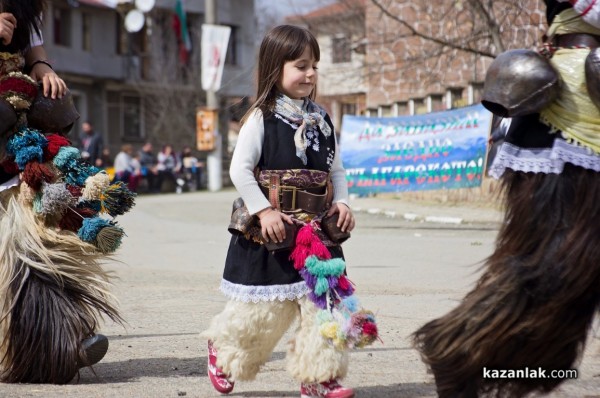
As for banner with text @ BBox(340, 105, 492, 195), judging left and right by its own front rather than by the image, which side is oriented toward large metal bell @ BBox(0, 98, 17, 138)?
front

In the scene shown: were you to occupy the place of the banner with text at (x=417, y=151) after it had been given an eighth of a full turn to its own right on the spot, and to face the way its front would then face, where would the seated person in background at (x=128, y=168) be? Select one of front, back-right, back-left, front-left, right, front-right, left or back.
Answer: right

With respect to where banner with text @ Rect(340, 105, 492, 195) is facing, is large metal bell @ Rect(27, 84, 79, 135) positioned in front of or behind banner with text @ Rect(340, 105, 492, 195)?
in front

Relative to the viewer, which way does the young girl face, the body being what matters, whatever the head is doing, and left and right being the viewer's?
facing the viewer and to the right of the viewer

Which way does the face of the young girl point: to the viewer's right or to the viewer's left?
to the viewer's right

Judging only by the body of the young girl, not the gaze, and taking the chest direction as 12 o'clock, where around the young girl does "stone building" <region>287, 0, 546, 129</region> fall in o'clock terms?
The stone building is roughly at 8 o'clock from the young girl.

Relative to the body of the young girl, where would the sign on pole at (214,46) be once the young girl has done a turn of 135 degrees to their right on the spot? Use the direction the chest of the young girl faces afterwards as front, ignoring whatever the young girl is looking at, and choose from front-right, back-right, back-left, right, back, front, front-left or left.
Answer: right

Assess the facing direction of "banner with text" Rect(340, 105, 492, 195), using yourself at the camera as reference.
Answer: facing the viewer

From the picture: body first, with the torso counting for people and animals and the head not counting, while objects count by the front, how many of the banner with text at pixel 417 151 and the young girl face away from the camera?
0
